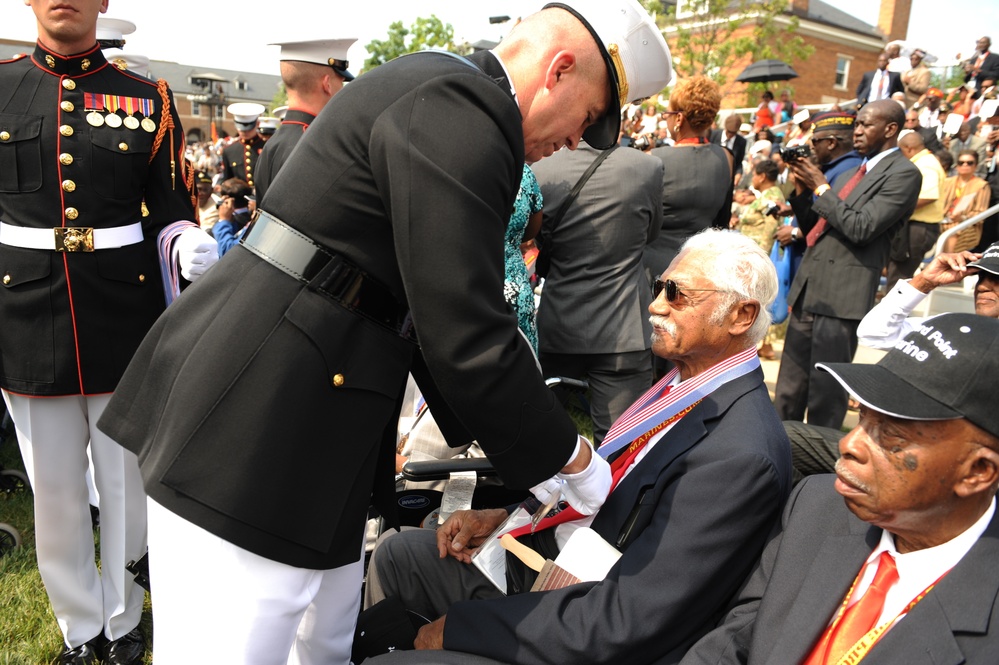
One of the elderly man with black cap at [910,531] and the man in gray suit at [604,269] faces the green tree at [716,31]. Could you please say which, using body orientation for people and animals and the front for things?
the man in gray suit

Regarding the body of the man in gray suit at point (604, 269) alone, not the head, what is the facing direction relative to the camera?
away from the camera

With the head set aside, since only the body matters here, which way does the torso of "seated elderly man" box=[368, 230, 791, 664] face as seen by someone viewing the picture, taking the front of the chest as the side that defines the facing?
to the viewer's left

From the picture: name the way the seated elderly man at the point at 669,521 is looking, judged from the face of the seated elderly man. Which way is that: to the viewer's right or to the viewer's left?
to the viewer's left

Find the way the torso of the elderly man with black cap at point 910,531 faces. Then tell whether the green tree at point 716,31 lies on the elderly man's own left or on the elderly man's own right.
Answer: on the elderly man's own right

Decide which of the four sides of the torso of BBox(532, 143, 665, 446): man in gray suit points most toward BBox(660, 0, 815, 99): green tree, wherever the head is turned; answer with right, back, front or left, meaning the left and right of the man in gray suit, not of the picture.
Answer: front

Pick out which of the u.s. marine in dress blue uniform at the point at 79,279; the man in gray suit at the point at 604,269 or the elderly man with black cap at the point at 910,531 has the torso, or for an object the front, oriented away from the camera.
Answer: the man in gray suit

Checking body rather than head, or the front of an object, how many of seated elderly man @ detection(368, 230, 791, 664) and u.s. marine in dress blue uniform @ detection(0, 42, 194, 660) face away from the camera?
0

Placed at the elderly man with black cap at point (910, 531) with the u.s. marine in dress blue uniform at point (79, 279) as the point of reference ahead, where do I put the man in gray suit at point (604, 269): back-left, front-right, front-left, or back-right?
front-right

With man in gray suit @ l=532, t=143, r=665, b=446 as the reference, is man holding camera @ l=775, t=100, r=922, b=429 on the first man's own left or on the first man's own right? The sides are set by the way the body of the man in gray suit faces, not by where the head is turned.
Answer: on the first man's own right

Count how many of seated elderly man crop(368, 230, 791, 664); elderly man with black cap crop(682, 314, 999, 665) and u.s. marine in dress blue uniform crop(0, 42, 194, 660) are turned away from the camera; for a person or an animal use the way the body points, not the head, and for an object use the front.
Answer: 0

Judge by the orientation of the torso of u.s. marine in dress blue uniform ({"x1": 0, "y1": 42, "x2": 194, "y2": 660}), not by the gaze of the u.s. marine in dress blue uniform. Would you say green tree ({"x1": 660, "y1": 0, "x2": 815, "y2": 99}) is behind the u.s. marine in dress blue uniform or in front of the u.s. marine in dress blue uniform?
behind

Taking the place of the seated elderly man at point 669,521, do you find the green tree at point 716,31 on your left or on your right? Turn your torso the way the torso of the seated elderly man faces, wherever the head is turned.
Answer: on your right

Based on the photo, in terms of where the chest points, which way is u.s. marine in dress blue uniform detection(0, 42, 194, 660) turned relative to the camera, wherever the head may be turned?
toward the camera

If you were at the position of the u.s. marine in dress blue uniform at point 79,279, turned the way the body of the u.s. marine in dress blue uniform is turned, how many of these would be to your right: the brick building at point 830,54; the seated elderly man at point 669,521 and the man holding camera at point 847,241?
0

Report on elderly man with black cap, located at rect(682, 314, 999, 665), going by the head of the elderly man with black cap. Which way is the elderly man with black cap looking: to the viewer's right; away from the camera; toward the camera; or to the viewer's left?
to the viewer's left

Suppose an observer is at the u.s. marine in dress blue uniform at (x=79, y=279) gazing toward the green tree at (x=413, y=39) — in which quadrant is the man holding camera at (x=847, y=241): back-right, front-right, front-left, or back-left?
front-right

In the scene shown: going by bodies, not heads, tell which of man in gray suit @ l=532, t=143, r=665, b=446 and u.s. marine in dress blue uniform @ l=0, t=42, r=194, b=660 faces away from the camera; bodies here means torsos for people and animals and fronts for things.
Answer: the man in gray suit
